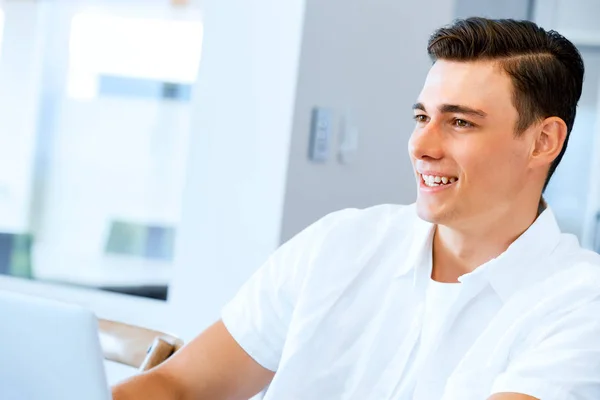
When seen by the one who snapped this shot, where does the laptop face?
facing away from the viewer and to the right of the viewer

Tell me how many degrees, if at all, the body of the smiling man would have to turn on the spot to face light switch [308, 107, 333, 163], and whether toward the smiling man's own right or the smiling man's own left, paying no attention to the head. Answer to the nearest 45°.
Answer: approximately 135° to the smiling man's own right

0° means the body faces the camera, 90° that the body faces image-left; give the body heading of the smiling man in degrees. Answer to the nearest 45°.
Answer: approximately 45°

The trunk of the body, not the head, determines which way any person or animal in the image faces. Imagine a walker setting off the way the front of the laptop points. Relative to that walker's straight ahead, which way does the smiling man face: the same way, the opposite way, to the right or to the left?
the opposite way

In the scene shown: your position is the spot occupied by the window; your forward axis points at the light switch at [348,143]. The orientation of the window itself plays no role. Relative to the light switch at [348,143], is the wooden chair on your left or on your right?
right

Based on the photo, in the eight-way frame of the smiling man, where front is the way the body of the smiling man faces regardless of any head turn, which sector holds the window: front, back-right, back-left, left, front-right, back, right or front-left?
right

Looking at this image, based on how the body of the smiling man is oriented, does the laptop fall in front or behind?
in front

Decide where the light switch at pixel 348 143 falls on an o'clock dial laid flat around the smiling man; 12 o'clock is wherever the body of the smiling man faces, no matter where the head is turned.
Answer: The light switch is roughly at 4 o'clock from the smiling man.

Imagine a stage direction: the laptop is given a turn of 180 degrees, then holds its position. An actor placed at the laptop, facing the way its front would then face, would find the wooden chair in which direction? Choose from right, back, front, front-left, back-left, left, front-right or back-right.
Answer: back-right

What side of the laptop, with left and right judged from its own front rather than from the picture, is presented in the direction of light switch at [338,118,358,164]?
front

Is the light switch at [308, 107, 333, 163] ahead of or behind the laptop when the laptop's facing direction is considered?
ahead
